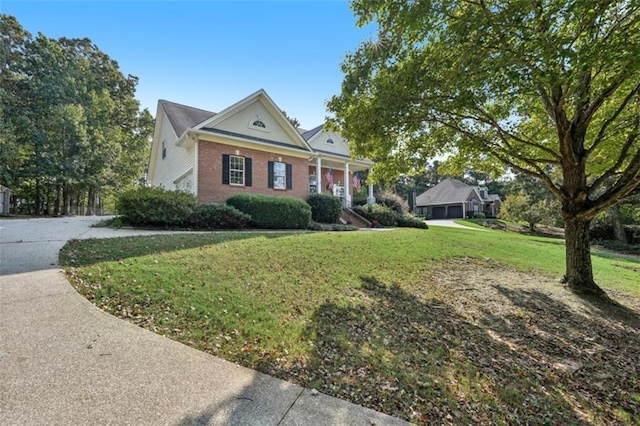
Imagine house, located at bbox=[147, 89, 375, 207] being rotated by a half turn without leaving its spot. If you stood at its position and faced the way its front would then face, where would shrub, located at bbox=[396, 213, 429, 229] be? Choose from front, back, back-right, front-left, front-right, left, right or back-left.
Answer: back-right

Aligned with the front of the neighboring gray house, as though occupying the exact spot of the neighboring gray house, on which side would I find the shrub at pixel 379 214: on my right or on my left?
on my right

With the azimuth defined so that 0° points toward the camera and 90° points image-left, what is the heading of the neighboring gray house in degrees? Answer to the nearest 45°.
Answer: approximately 315°

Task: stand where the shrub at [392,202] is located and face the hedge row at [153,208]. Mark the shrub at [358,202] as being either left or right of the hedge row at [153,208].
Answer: right

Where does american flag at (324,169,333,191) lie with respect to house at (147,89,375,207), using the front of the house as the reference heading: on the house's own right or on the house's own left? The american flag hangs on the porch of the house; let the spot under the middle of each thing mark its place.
on the house's own left

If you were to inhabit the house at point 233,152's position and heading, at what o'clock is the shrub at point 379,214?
The shrub is roughly at 10 o'clock from the house.

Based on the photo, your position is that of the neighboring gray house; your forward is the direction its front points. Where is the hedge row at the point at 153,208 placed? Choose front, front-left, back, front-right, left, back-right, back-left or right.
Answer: front-right

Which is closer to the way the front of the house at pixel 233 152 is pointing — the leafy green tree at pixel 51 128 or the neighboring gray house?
the neighboring gray house

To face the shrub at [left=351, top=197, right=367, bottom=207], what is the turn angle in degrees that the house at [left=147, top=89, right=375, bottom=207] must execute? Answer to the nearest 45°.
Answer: approximately 90° to its left

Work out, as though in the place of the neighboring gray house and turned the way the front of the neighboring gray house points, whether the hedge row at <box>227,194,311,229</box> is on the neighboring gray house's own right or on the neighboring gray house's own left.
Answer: on the neighboring gray house's own right

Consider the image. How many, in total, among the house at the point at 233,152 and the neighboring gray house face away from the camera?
0

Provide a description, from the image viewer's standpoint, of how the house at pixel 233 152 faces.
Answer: facing the viewer and to the right of the viewer

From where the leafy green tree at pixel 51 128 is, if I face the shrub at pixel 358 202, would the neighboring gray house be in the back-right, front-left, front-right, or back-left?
front-left

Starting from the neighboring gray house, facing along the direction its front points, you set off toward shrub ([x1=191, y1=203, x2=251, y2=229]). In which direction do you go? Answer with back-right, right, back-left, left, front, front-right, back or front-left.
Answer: front-right

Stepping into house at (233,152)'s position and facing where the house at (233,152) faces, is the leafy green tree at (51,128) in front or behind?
behind
